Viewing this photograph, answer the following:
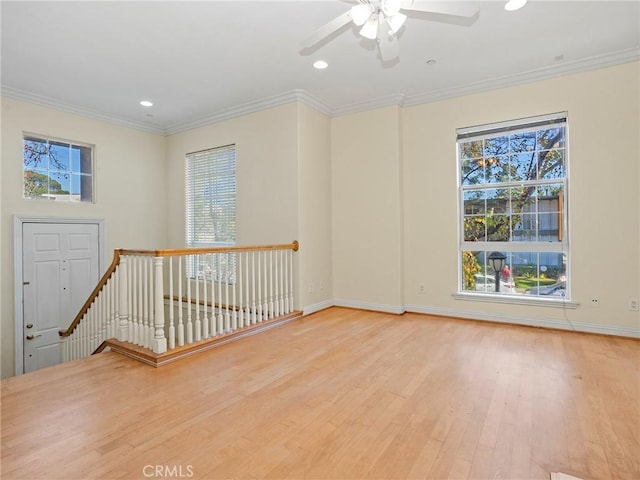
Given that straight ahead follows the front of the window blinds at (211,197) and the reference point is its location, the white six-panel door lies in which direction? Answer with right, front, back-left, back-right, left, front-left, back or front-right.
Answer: front-right

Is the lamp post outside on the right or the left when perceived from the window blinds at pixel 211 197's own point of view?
on its left

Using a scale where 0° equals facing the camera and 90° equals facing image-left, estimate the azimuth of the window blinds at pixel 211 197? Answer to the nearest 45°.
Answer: approximately 45°

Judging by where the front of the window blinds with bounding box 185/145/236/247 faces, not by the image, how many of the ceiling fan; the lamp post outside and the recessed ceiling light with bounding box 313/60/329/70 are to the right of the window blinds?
0

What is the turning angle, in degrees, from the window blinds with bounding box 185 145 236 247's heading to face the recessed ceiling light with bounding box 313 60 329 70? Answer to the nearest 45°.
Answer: approximately 90° to its left

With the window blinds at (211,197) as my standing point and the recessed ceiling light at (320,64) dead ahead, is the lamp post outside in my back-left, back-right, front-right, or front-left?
front-left

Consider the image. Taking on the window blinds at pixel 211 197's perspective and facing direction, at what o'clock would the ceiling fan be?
The ceiling fan is roughly at 10 o'clock from the window blinds.

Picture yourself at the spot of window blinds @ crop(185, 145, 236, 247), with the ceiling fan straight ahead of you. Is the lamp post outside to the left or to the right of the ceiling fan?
left

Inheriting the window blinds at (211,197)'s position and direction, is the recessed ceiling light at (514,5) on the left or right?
on its left

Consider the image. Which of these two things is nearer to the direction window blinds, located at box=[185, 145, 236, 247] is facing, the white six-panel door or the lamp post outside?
the white six-panel door

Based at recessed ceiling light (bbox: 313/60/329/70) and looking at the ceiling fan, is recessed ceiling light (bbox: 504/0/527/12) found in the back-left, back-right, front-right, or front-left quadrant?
front-left

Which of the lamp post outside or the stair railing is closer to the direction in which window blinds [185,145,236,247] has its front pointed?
the stair railing

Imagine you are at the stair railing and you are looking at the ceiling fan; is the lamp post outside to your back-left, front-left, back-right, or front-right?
front-left

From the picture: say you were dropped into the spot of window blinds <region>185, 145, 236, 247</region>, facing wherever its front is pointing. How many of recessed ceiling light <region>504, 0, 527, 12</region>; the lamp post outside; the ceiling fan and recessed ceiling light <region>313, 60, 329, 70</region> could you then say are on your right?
0
